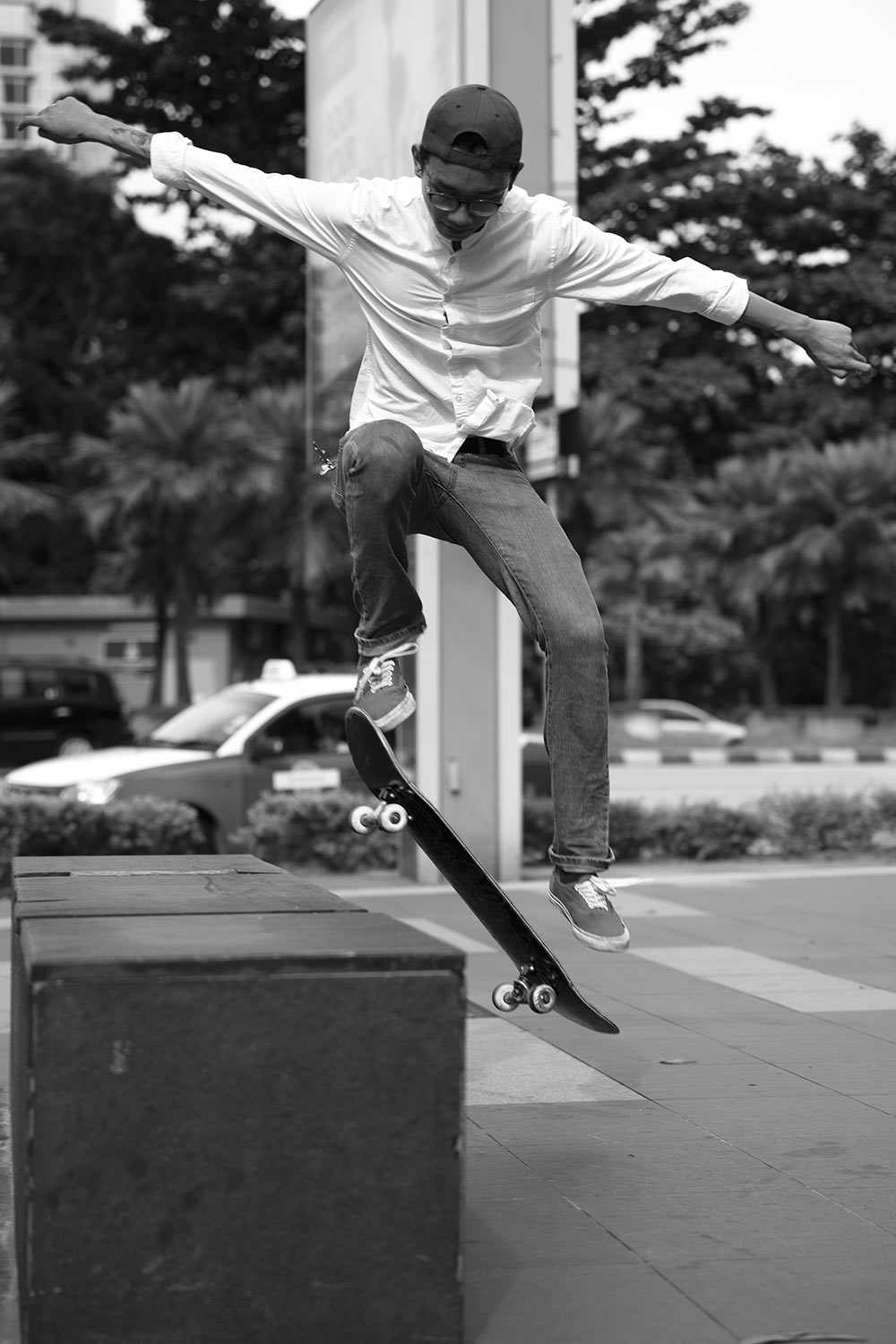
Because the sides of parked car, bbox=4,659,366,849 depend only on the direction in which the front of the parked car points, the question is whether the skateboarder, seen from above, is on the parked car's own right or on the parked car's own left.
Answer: on the parked car's own left

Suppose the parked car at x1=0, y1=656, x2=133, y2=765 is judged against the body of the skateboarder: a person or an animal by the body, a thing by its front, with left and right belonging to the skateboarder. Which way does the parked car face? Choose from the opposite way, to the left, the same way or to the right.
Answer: to the right

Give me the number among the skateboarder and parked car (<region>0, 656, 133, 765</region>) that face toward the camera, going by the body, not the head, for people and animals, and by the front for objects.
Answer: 1

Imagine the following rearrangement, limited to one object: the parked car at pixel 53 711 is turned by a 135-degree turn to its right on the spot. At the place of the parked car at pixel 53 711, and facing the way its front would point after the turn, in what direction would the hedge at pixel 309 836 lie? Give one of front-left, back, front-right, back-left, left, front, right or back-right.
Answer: back-right

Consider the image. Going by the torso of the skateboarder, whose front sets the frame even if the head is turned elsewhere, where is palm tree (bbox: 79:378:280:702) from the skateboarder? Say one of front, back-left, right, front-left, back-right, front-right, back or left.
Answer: back

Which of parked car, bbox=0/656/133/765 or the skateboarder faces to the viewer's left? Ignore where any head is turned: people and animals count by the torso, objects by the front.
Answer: the parked car

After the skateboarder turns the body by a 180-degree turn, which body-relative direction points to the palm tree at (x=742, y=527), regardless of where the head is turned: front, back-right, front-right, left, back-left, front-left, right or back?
front

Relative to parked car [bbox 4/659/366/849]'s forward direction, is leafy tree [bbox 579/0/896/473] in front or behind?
behind

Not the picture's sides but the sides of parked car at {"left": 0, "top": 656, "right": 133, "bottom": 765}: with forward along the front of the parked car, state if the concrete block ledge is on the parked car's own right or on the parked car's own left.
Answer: on the parked car's own left

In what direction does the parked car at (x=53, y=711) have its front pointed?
to the viewer's left

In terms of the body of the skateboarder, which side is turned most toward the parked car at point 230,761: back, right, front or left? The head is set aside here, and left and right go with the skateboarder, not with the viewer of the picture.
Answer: back
